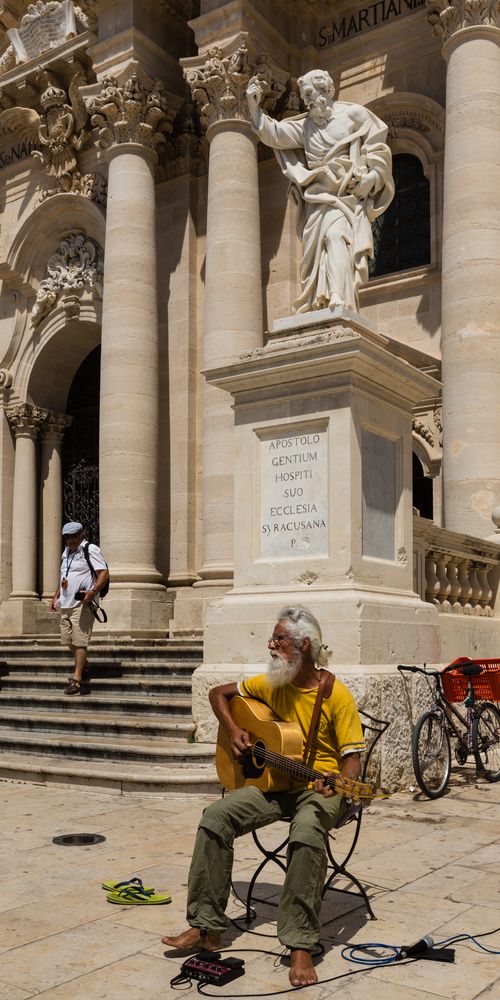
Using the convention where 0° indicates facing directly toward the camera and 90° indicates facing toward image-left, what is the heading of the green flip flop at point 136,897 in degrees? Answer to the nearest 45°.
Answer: approximately 90°

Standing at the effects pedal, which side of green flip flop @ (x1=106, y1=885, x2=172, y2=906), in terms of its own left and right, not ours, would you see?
left

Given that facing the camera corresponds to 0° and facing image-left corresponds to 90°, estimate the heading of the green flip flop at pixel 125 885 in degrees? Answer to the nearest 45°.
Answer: approximately 90°

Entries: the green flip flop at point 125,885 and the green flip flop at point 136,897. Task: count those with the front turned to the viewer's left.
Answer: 2

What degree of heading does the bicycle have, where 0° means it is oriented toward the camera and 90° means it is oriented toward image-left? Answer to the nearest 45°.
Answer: approximately 45°

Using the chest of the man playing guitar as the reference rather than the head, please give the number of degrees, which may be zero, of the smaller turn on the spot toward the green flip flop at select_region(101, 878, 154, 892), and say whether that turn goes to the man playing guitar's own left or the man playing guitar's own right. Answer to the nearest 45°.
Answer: approximately 90° to the man playing guitar's own right

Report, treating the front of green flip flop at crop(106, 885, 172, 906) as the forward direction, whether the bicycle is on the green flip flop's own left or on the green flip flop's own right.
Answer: on the green flip flop's own right
